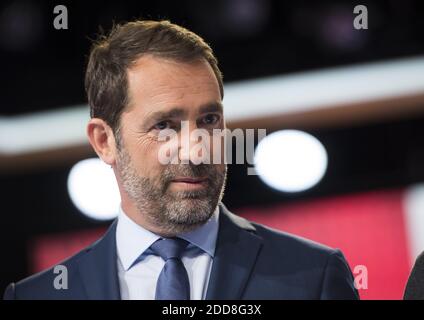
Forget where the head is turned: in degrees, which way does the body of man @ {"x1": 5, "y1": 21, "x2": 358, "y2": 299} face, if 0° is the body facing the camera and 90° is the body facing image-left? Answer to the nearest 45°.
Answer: approximately 0°
